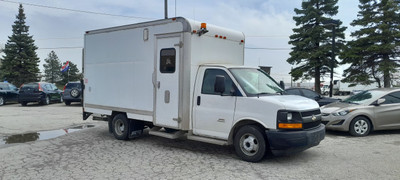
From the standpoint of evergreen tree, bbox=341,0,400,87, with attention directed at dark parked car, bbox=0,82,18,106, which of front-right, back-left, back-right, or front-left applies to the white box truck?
front-left

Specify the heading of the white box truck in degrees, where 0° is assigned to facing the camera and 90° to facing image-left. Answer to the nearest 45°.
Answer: approximately 315°

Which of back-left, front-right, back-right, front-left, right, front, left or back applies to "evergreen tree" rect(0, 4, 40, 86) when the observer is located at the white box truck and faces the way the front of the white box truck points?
back

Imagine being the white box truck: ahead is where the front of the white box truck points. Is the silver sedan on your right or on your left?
on your left

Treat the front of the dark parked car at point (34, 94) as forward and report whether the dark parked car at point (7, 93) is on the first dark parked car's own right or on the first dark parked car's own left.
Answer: on the first dark parked car's own left

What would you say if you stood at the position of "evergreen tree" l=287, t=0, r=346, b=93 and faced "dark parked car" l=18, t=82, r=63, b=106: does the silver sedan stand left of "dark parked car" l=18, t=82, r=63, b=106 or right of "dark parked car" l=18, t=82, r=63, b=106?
left

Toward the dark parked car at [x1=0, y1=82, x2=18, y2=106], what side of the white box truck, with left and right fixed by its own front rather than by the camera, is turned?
back

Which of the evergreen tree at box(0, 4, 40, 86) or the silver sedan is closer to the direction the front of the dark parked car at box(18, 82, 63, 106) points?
the evergreen tree

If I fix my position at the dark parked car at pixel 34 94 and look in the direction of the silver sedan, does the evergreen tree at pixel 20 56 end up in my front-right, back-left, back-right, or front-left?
back-left
